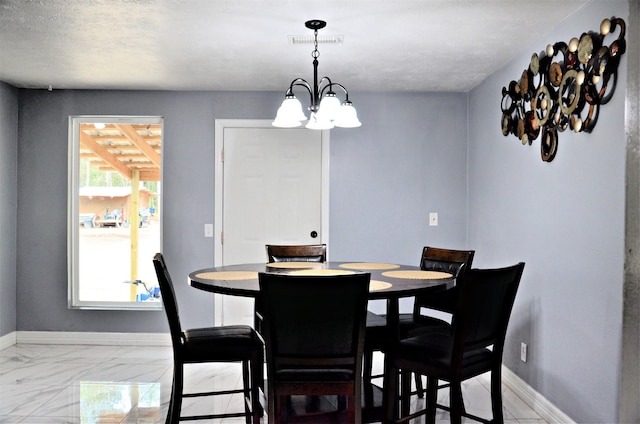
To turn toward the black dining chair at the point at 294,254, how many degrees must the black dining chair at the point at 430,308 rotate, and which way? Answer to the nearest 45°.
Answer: approximately 45° to its right

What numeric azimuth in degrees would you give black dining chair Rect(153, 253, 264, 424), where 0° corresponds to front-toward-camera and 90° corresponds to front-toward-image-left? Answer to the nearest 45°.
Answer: approximately 270°

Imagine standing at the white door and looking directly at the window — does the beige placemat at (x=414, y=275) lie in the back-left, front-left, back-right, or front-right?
back-left

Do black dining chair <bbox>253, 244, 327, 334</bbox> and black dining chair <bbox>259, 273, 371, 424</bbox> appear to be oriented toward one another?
yes

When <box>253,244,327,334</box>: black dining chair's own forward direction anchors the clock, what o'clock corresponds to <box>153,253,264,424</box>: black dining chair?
<box>153,253,264,424</box>: black dining chair is roughly at 1 o'clock from <box>253,244,327,334</box>: black dining chair.

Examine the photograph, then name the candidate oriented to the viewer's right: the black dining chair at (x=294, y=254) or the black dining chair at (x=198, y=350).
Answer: the black dining chair at (x=198, y=350)

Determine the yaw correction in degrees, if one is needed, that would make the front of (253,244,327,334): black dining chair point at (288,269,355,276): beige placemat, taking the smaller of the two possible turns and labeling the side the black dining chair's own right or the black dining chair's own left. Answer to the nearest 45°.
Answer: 0° — it already faces it

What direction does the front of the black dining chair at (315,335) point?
away from the camera

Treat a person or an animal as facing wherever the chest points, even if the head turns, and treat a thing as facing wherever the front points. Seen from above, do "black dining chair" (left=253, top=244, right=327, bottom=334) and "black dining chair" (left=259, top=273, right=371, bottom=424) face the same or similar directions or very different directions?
very different directions

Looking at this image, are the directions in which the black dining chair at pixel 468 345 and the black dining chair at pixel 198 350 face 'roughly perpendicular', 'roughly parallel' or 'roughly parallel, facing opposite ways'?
roughly perpendicular

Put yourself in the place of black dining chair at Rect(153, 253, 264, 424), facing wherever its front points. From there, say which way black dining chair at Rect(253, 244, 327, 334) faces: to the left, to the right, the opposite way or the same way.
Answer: to the right

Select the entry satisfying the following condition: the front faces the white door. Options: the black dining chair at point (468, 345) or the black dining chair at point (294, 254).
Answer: the black dining chair at point (468, 345)

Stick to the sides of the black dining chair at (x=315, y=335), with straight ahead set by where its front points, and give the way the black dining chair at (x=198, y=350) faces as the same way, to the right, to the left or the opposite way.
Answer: to the right

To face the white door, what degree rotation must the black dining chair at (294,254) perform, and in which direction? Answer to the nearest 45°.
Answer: approximately 180°
